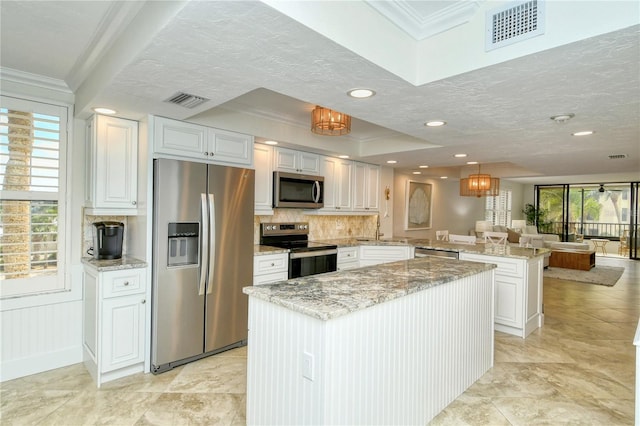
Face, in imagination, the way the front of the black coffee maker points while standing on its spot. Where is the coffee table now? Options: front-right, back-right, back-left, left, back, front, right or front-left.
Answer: left

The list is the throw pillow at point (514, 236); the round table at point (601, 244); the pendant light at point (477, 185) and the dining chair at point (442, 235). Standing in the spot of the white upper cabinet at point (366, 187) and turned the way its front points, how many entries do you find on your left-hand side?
4

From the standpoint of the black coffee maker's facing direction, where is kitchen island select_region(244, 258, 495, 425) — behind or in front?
in front

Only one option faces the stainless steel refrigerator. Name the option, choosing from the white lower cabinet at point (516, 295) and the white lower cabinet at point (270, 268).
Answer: the white lower cabinet at point (516, 295)

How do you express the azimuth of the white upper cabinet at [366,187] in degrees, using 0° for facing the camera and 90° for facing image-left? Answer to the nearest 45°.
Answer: approximately 315°

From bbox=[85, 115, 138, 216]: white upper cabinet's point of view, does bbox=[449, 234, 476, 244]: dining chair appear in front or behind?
in front

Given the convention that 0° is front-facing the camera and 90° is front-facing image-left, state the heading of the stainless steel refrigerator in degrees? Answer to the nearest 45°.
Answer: approximately 315°

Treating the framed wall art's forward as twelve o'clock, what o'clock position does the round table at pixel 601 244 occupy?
The round table is roughly at 9 o'clock from the framed wall art.

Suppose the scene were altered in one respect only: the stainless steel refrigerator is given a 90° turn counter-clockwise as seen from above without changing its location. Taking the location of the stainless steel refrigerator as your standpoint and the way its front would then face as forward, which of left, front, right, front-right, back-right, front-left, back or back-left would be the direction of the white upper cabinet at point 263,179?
front

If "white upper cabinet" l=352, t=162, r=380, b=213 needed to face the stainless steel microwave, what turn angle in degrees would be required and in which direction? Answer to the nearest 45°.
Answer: approximately 90° to its right

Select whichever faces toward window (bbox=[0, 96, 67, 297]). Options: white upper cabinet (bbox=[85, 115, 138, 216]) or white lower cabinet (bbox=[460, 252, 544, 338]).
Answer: the white lower cabinet
